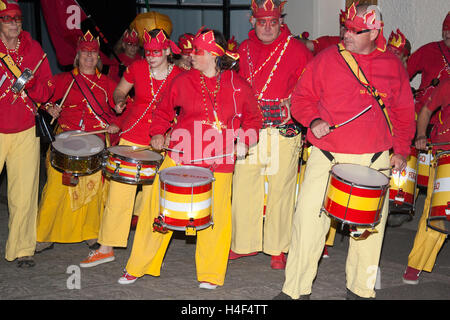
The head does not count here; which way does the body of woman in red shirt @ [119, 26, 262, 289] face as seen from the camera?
toward the camera

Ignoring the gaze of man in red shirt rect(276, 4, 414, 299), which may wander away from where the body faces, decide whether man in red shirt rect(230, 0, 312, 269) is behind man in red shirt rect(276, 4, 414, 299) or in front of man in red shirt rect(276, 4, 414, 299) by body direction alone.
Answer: behind

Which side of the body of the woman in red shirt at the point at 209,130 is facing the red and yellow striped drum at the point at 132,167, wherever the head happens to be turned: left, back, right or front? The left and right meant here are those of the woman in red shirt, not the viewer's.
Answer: right

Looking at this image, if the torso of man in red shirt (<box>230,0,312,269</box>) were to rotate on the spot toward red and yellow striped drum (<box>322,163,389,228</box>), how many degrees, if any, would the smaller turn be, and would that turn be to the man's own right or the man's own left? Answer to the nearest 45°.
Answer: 0° — they already face it

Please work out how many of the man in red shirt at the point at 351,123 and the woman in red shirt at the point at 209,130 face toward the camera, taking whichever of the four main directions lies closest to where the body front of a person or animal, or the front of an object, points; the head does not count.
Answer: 2

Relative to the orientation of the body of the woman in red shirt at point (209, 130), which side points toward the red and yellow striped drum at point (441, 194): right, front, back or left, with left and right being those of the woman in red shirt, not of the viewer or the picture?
left

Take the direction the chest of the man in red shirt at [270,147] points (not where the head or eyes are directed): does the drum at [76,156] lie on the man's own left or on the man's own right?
on the man's own right

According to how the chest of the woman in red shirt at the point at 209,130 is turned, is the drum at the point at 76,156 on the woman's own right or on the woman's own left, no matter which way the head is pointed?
on the woman's own right

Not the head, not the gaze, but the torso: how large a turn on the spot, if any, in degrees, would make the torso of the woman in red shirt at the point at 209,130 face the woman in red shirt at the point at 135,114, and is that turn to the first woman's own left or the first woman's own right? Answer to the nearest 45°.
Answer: approximately 135° to the first woman's own right

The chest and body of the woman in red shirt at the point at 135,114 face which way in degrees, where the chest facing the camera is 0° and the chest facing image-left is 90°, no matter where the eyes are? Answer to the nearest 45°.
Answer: approximately 45°

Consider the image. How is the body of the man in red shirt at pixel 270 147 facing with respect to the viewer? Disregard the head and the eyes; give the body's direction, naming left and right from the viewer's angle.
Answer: facing the viewer
